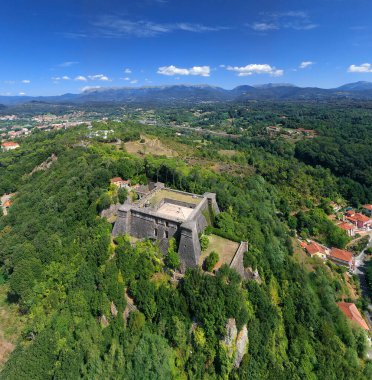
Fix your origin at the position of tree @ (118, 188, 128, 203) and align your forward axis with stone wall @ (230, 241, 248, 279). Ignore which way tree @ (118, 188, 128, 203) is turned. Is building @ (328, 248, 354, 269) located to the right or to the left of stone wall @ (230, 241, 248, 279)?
left

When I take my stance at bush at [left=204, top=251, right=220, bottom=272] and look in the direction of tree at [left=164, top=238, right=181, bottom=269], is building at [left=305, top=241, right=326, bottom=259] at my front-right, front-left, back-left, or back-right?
back-right
